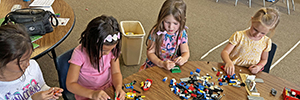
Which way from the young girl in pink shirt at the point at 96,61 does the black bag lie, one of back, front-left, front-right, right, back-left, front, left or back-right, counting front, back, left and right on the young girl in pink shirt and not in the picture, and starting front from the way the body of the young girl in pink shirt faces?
back

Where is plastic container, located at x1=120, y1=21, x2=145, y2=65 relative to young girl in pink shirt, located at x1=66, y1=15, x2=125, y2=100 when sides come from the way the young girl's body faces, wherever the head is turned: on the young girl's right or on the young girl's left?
on the young girl's left

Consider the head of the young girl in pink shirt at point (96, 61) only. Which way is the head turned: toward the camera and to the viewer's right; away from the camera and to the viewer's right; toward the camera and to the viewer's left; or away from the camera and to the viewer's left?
toward the camera and to the viewer's right

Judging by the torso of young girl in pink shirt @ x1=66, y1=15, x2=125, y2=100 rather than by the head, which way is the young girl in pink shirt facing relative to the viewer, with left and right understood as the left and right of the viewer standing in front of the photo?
facing the viewer and to the right of the viewer
